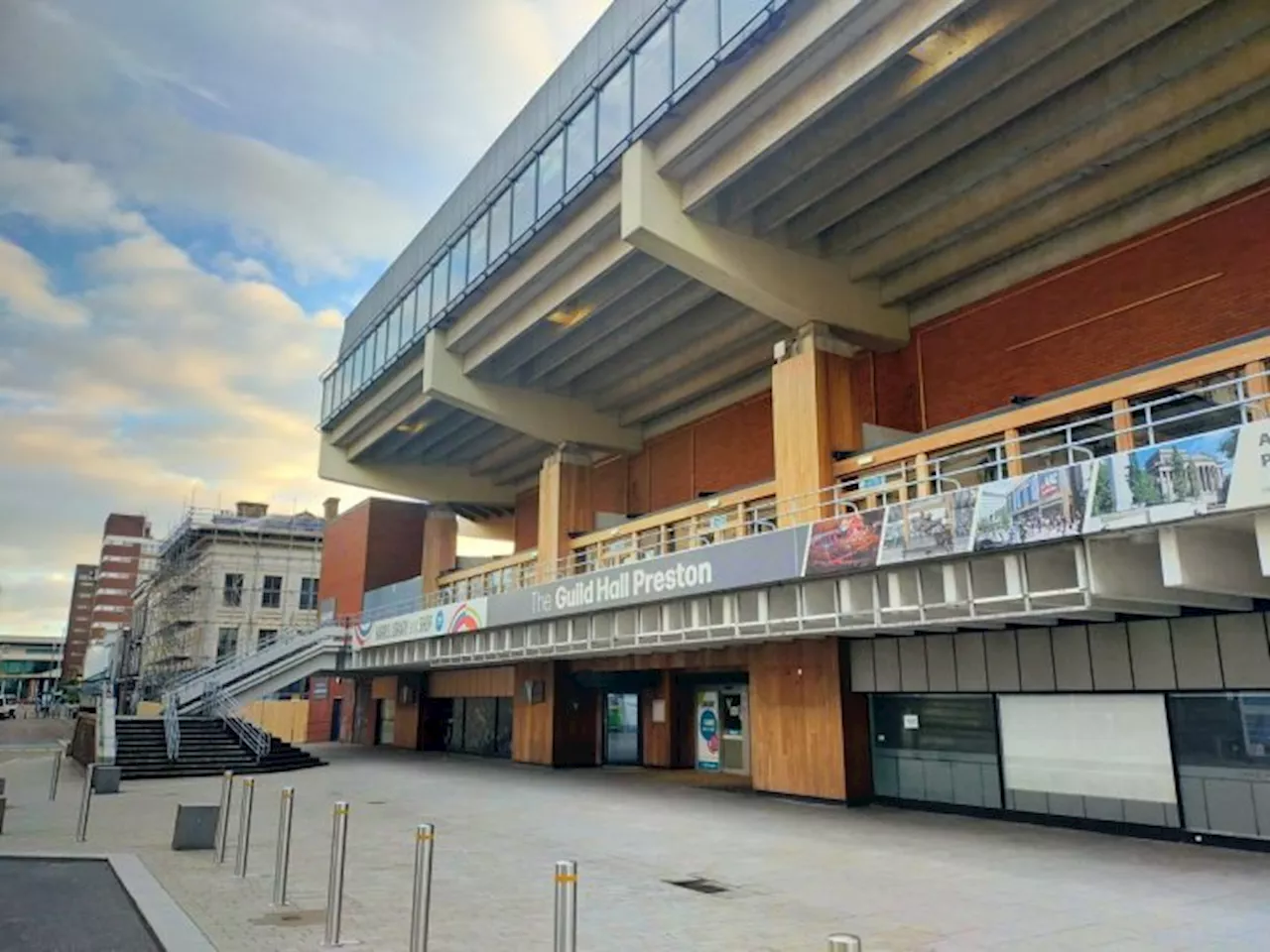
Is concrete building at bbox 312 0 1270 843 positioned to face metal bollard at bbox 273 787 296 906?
yes

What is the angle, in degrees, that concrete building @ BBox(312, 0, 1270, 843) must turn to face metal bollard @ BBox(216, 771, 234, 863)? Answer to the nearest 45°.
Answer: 0° — it already faces it

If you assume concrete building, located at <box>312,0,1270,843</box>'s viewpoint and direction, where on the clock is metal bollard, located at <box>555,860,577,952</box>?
The metal bollard is roughly at 11 o'clock from the concrete building.

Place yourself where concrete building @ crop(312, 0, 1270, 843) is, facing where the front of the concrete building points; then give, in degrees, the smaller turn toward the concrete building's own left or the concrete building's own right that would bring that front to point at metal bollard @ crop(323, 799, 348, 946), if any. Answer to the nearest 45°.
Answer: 0° — it already faces it

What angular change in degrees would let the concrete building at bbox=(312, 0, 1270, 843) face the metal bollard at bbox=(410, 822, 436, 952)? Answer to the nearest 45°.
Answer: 0° — it already faces it

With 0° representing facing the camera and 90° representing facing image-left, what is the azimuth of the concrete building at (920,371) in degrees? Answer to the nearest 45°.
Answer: approximately 45°
